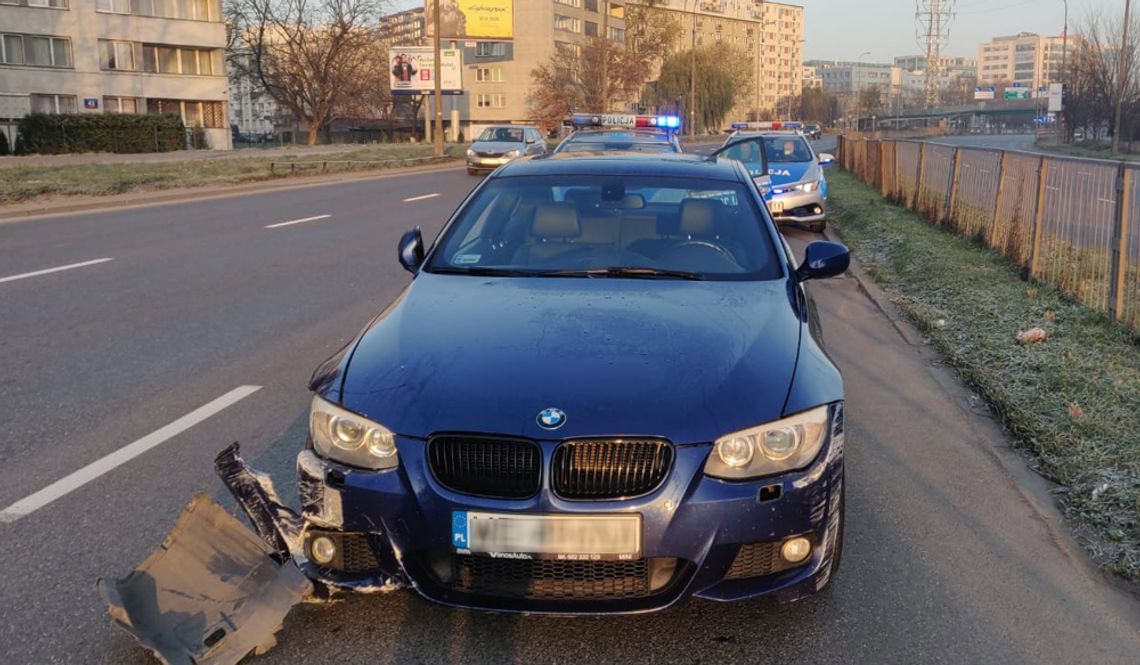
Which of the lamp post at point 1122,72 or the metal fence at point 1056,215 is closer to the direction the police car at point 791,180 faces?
the metal fence

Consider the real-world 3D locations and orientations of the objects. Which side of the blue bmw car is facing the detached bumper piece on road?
front

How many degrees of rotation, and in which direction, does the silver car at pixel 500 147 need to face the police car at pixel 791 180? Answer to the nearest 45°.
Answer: approximately 45° to its left

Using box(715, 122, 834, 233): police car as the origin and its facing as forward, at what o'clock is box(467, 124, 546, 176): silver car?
The silver car is roughly at 5 o'clock from the police car.

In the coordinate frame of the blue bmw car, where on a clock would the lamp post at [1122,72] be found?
The lamp post is roughly at 7 o'clock from the blue bmw car.

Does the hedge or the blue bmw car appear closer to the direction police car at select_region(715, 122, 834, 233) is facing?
the blue bmw car

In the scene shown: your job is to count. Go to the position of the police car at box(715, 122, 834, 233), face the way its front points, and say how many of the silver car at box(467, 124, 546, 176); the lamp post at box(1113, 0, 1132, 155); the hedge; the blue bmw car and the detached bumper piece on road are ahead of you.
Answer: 2

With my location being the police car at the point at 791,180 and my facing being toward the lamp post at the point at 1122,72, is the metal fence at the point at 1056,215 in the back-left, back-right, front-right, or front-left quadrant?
back-right

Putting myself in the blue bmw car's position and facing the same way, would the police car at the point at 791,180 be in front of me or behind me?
behind

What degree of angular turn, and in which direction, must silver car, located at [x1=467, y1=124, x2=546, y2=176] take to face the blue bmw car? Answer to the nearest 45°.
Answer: approximately 45° to its left

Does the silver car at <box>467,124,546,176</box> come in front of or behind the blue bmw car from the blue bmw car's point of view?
behind

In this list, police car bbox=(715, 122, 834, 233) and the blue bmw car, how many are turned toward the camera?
2

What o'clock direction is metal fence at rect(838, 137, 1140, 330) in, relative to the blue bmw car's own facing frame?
The metal fence is roughly at 7 o'clock from the blue bmw car.

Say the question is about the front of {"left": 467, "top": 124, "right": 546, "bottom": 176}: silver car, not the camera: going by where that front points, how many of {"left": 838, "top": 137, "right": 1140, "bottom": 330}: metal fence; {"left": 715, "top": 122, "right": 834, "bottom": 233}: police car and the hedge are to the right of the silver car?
1
